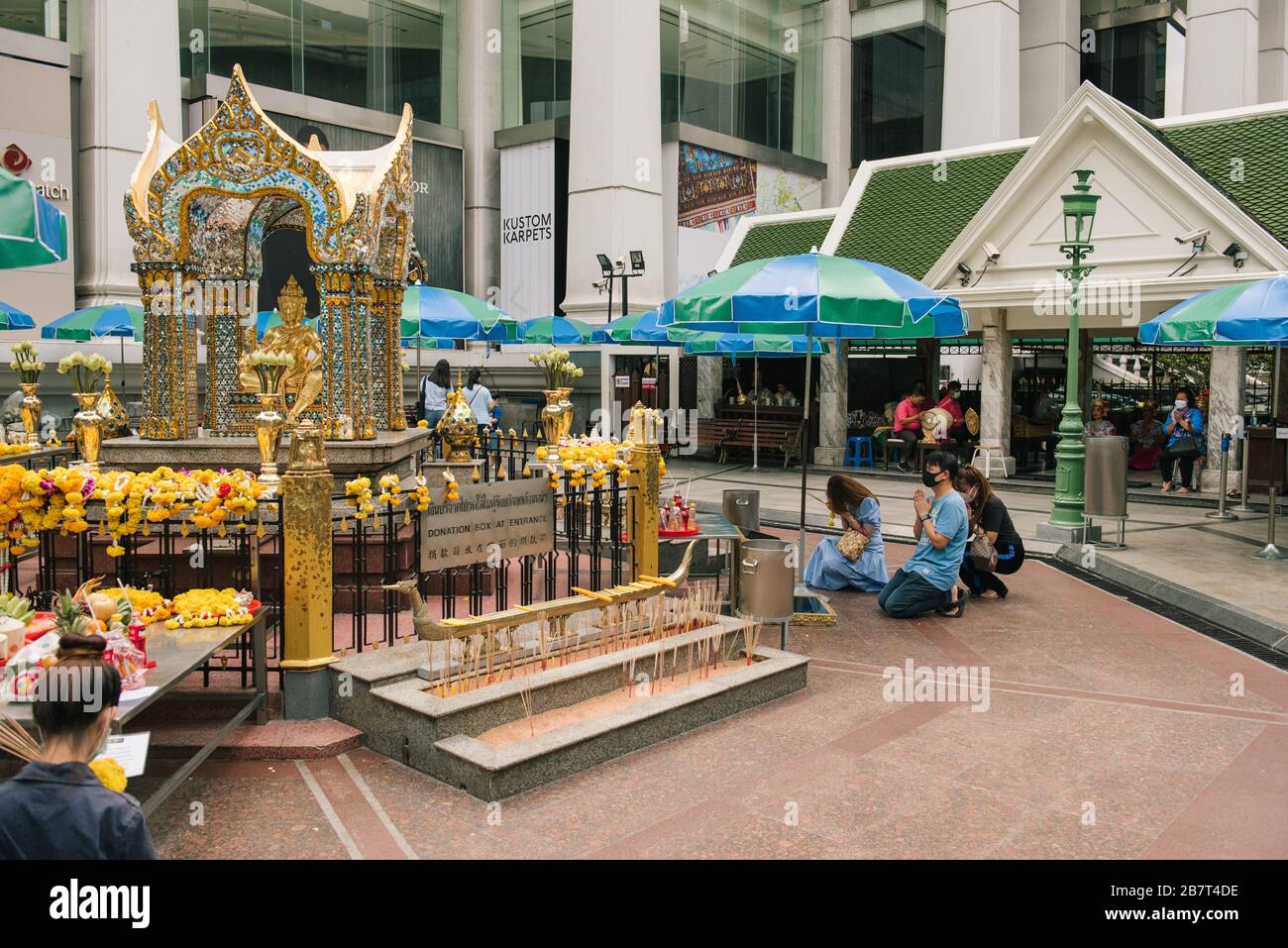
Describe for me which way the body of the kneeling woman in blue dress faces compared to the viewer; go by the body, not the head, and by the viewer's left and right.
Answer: facing to the left of the viewer

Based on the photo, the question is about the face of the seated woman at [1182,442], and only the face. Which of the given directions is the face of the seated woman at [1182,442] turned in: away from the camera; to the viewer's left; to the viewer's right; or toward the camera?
toward the camera

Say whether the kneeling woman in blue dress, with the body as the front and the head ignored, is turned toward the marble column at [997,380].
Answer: no

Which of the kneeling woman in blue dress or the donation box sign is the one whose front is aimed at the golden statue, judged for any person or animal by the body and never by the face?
the kneeling woman in blue dress

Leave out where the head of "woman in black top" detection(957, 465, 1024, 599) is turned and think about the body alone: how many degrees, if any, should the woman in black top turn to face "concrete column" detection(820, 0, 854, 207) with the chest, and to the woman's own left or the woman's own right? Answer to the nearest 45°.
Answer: approximately 90° to the woman's own right

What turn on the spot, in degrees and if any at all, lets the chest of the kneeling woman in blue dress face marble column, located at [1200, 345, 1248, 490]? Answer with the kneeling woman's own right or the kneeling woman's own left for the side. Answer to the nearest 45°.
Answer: approximately 135° to the kneeling woman's own right

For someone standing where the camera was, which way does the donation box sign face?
facing the viewer and to the right of the viewer

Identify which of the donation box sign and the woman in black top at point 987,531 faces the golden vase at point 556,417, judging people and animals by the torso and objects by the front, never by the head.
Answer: the woman in black top

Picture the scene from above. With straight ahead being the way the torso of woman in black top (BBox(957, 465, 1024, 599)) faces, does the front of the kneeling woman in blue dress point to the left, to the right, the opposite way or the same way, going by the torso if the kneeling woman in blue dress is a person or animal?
the same way

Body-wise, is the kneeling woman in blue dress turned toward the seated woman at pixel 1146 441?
no

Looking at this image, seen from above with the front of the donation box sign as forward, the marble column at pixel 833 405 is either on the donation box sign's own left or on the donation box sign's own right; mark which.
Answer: on the donation box sign's own left

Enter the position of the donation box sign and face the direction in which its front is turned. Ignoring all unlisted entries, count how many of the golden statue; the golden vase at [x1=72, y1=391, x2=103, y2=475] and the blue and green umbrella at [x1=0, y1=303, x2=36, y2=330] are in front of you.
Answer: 0

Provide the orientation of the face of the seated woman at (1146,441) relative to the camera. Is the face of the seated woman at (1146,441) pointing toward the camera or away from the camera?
toward the camera

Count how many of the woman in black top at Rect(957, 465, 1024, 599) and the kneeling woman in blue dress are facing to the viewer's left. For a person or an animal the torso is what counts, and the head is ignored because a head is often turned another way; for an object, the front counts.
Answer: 2

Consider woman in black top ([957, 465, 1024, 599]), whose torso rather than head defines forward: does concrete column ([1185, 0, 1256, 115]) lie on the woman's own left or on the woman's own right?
on the woman's own right

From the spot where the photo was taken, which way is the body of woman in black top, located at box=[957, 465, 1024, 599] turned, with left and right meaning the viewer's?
facing to the left of the viewer
